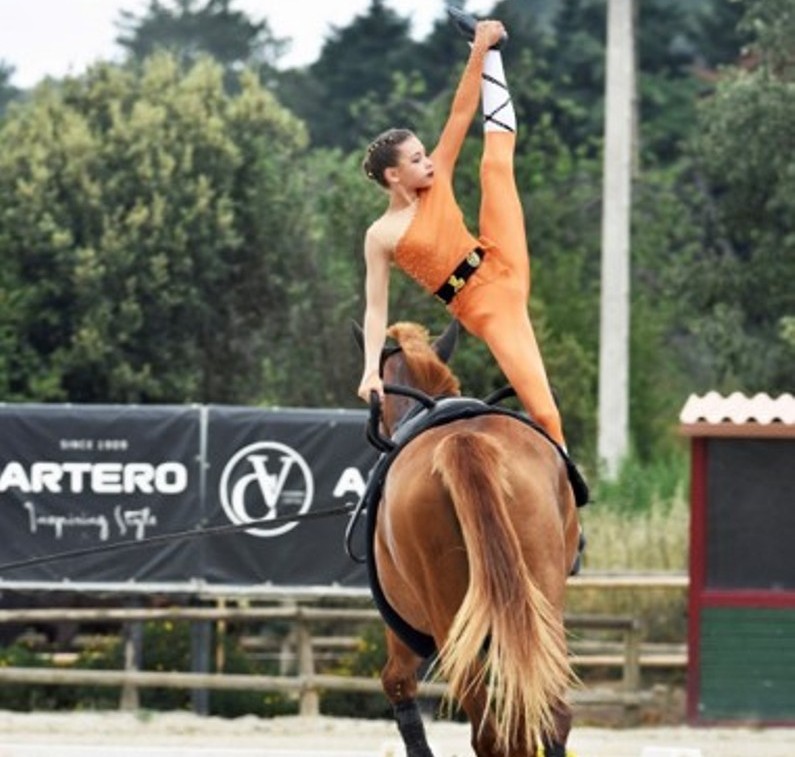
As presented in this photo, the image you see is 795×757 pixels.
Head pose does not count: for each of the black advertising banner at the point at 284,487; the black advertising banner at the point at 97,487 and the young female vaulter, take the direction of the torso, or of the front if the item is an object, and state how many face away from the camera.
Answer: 0

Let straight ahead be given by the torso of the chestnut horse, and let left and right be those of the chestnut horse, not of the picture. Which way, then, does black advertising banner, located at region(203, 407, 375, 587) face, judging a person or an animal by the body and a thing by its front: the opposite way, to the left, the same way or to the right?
the opposite way

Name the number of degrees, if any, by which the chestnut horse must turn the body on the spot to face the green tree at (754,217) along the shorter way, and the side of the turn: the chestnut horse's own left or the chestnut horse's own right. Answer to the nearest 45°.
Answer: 0° — it already faces it

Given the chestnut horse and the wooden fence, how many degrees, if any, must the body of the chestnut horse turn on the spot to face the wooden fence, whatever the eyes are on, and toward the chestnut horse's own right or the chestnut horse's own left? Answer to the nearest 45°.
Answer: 0° — it already faces it

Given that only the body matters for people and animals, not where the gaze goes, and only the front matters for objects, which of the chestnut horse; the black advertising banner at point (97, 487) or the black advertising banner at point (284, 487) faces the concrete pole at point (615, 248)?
the chestnut horse

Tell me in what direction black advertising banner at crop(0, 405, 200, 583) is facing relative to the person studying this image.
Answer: facing the viewer

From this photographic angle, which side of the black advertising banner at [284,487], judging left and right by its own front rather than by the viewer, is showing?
front

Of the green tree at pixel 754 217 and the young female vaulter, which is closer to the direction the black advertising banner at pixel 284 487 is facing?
the young female vaulter

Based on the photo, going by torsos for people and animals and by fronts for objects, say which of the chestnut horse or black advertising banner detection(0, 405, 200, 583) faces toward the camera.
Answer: the black advertising banner

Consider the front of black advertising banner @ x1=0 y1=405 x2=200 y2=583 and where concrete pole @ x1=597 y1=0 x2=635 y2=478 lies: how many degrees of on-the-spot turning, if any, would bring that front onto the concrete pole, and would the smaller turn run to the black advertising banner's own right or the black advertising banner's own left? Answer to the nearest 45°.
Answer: approximately 135° to the black advertising banner's own left

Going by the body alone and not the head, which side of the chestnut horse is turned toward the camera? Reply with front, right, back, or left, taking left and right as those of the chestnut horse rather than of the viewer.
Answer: back
